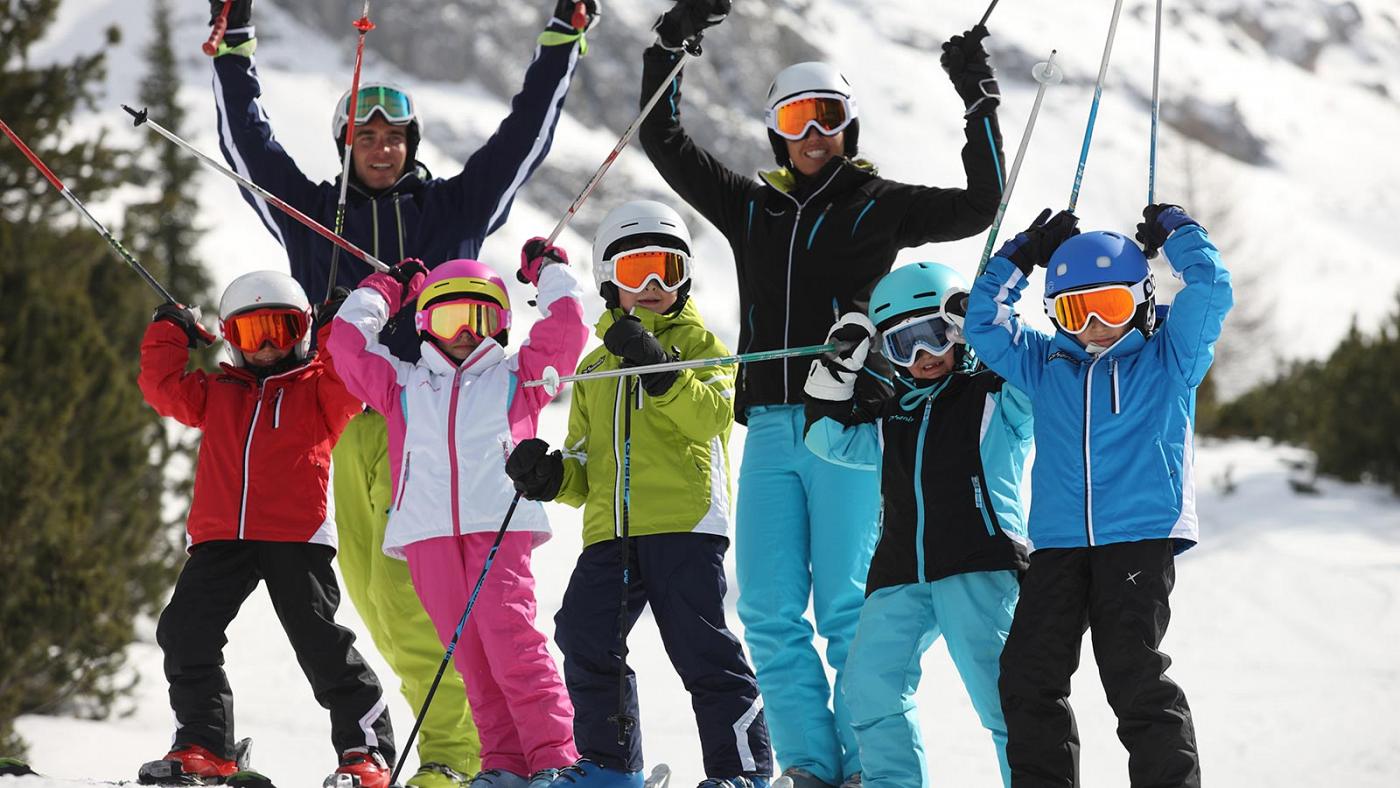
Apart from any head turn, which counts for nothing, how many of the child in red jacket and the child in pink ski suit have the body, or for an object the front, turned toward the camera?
2

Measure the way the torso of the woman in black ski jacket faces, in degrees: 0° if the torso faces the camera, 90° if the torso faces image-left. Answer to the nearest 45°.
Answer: approximately 0°

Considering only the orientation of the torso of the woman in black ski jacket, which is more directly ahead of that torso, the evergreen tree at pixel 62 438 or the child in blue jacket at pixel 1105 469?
the child in blue jacket
